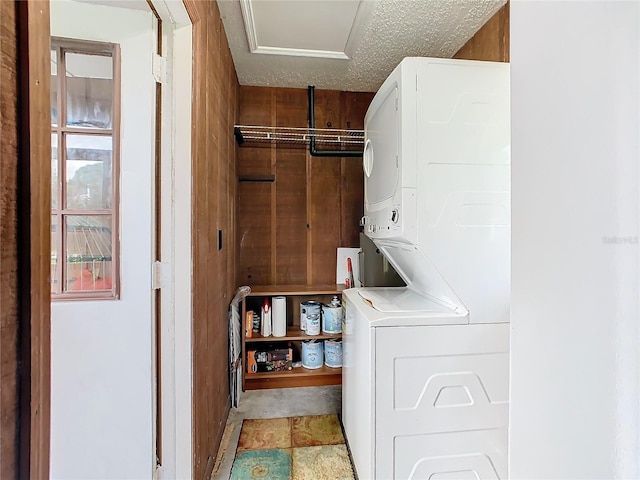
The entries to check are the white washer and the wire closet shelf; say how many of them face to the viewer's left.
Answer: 1

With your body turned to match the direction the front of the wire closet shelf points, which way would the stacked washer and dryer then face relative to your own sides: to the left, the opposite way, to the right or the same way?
to the right

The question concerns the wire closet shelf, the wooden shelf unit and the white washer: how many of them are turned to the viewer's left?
1

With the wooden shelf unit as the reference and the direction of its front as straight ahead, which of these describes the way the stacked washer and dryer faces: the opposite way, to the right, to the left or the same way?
to the right

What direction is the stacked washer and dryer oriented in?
to the viewer's left

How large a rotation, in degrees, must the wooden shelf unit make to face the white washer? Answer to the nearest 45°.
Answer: approximately 45° to its left

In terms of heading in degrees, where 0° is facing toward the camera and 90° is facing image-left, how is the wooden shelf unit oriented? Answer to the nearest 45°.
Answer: approximately 0°

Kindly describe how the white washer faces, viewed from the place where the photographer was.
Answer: facing to the left of the viewer

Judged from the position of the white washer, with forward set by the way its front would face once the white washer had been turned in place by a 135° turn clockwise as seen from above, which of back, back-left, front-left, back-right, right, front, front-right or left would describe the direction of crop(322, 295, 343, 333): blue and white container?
left
